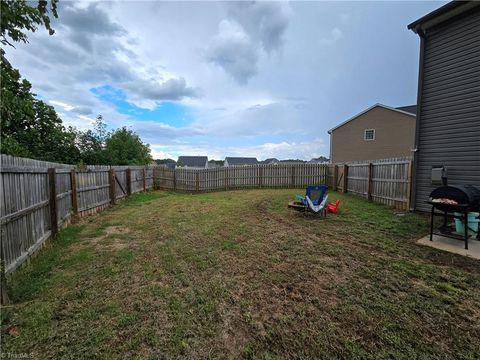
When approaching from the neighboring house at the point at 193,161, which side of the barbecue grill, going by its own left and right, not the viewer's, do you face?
right

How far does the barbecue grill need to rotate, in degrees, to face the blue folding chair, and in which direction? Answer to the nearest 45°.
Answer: approximately 45° to its right

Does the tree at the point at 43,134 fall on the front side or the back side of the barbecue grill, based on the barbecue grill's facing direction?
on the front side

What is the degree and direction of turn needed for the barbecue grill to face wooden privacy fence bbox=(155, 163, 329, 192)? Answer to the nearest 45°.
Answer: approximately 90° to its right

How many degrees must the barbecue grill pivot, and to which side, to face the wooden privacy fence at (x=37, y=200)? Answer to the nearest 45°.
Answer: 0° — it already faces it

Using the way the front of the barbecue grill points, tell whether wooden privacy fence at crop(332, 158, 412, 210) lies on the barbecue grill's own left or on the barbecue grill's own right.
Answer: on the barbecue grill's own right

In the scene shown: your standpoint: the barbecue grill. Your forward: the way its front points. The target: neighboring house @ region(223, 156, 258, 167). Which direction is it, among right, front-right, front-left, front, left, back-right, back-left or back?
right

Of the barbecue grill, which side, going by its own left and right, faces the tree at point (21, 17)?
front

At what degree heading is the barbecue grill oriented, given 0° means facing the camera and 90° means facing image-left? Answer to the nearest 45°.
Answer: approximately 45°
